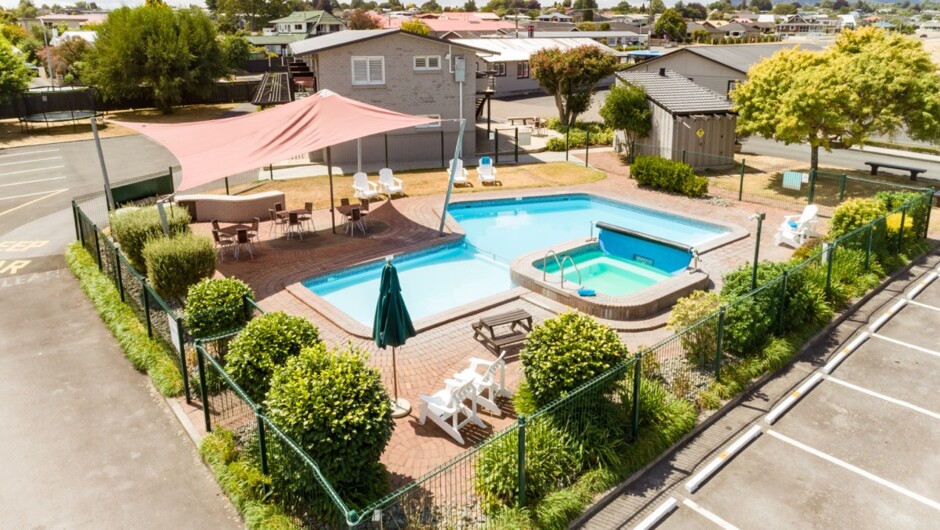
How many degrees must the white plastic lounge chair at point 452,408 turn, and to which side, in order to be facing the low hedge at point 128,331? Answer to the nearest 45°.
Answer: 0° — it already faces it

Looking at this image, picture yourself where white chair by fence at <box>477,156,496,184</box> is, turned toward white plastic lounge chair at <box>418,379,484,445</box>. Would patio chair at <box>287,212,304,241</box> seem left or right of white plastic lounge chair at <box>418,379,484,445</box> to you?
right

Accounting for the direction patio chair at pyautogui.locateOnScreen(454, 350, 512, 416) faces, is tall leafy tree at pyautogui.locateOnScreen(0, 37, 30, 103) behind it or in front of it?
in front

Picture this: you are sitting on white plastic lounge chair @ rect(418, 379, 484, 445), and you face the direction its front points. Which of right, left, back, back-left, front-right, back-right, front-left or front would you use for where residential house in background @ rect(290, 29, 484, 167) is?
front-right

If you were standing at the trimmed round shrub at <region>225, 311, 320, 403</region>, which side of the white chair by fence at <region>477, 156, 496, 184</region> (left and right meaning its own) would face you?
front

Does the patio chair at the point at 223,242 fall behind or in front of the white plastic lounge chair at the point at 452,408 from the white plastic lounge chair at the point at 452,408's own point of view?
in front

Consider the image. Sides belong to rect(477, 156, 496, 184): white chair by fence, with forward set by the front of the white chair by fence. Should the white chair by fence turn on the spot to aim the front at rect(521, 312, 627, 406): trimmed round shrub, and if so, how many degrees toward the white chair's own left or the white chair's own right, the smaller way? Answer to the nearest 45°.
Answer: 0° — it already faces it

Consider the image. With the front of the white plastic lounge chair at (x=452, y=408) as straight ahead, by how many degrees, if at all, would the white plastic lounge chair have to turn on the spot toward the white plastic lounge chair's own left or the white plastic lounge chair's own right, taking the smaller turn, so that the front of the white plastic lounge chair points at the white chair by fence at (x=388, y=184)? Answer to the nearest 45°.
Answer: approximately 45° to the white plastic lounge chair's own right

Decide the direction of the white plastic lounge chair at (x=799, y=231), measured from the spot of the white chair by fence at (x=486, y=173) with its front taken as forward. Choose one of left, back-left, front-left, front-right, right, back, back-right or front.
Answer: front-left

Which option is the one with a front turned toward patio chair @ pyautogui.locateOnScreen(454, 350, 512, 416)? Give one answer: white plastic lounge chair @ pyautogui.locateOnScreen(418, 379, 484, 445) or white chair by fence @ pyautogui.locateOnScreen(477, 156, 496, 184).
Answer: the white chair by fence

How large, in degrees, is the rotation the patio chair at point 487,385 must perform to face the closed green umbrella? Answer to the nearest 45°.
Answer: approximately 45° to its left
